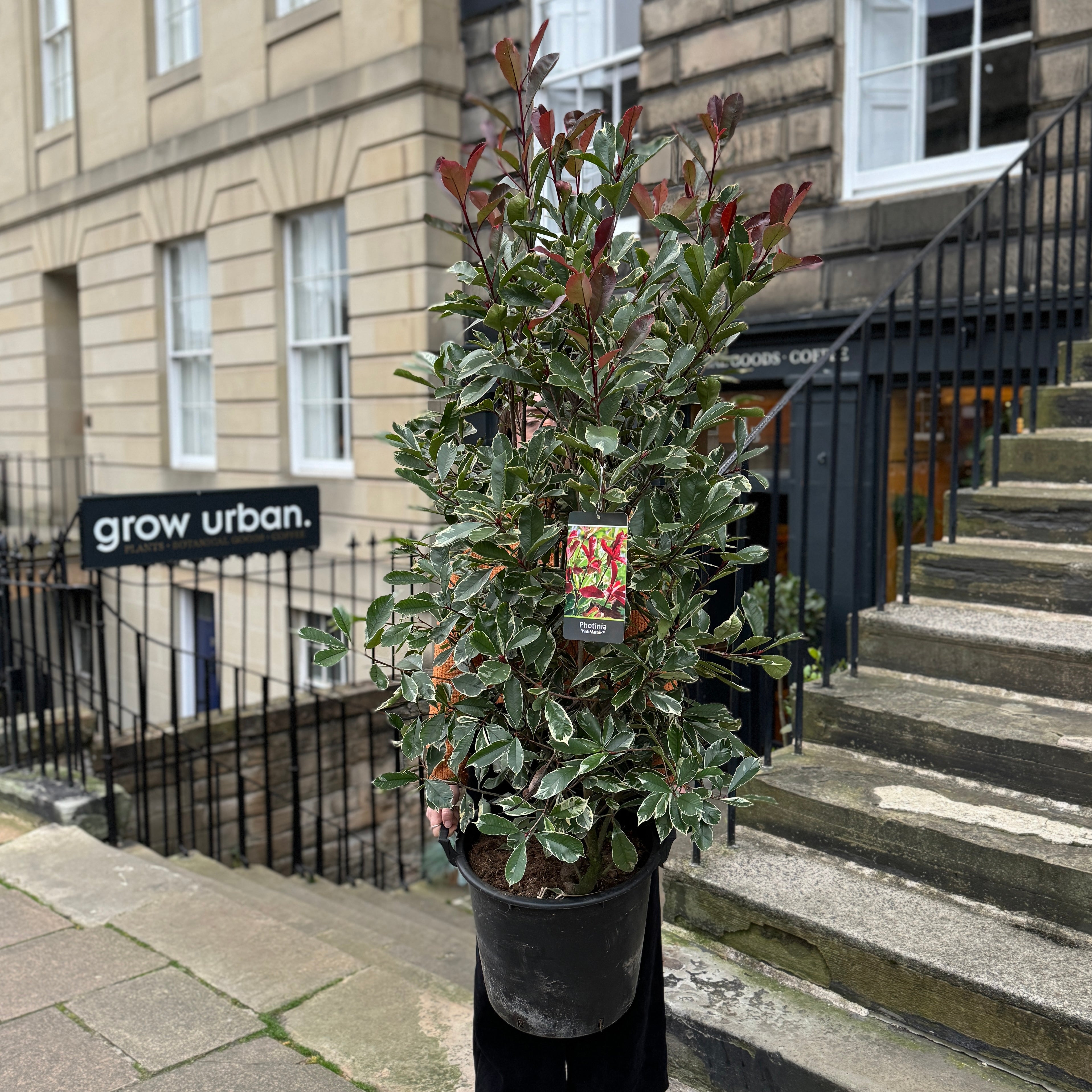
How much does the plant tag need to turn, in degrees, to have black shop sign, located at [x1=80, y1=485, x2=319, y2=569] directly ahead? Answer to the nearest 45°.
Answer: approximately 135° to its right

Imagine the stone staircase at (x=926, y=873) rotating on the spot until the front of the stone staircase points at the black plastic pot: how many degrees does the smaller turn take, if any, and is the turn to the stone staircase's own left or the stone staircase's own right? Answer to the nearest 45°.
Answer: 0° — it already faces it

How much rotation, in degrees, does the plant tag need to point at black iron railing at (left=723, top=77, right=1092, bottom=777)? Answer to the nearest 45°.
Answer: approximately 135° to its left

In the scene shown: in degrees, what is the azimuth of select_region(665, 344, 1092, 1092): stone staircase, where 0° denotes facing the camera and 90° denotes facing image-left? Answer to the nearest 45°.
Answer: approximately 45°

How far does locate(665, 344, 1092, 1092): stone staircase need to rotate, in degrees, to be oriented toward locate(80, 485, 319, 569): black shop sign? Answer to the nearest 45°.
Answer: approximately 90° to its right

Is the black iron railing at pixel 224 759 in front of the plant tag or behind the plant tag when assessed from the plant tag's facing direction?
behind

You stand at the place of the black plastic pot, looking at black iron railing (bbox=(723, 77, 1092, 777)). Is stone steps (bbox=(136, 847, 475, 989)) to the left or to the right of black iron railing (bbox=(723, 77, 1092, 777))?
left

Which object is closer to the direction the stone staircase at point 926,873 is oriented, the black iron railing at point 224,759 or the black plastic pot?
the black plastic pot
